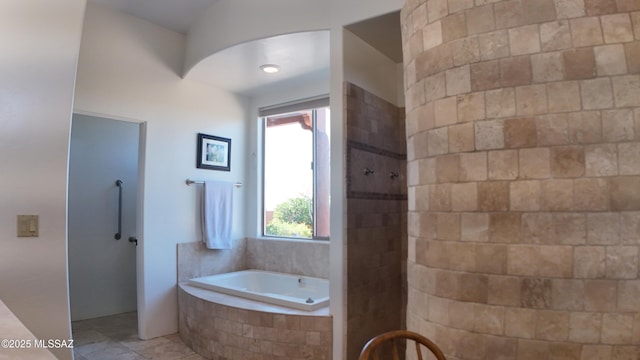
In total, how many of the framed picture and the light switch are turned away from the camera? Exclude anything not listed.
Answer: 0

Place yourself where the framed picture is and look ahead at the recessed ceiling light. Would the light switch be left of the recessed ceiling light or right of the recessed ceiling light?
right

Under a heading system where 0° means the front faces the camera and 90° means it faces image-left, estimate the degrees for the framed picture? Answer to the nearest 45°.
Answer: approximately 315°

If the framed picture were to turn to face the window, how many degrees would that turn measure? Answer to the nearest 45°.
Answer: approximately 45° to its left
